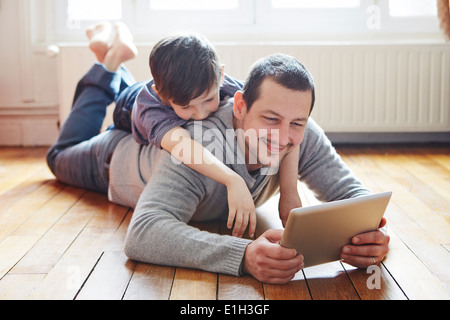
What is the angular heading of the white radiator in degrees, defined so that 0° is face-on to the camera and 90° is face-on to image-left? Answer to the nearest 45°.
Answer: approximately 0°
